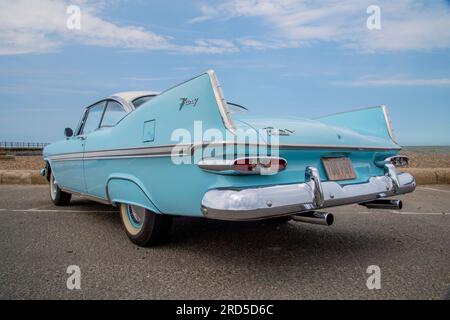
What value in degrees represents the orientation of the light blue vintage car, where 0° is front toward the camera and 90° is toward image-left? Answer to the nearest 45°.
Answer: approximately 135°
